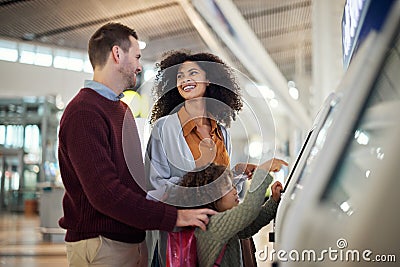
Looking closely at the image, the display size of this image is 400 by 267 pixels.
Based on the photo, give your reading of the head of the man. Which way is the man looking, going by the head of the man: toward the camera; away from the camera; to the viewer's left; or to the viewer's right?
to the viewer's right

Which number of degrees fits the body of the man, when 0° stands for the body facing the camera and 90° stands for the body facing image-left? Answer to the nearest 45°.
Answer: approximately 270°

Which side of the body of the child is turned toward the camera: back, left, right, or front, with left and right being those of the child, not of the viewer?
right

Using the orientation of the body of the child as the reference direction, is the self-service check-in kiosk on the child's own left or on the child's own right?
on the child's own right

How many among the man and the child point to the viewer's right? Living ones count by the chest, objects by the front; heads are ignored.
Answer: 2
